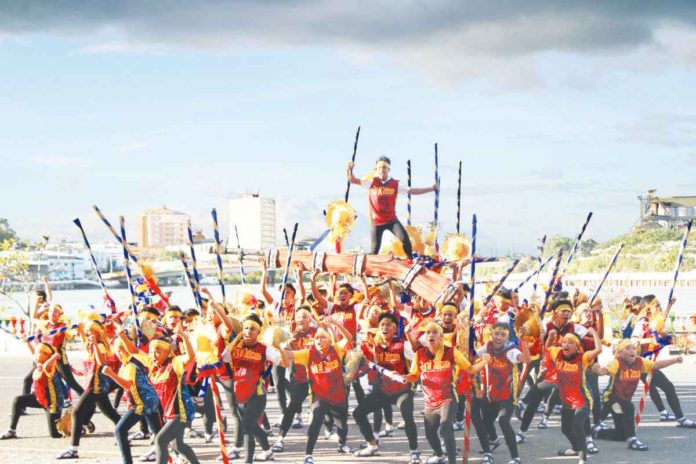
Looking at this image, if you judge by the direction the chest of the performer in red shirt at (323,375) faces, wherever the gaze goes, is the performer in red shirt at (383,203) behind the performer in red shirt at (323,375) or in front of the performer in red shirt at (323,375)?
behind

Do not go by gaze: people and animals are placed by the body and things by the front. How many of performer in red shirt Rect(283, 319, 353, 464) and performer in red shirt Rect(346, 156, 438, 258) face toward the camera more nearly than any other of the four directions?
2

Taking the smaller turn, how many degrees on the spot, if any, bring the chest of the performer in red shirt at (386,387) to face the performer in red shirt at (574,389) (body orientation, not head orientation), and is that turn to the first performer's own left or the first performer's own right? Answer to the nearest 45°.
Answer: approximately 90° to the first performer's own left

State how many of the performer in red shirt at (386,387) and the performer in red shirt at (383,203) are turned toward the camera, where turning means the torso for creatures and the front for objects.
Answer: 2

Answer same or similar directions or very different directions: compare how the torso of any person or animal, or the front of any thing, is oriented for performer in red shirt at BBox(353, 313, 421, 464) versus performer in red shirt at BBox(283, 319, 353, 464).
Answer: same or similar directions

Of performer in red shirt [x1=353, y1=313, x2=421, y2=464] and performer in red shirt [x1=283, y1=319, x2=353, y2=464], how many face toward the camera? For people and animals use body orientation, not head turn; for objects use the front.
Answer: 2

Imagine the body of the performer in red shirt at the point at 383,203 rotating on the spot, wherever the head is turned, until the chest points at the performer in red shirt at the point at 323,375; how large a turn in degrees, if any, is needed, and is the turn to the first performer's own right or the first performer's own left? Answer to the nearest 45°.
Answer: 0° — they already face them

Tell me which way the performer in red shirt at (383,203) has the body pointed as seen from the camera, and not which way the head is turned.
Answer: toward the camera

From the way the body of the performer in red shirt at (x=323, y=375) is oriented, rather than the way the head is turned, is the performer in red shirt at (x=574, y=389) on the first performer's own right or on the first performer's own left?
on the first performer's own left

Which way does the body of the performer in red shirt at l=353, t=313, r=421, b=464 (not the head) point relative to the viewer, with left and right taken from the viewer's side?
facing the viewer

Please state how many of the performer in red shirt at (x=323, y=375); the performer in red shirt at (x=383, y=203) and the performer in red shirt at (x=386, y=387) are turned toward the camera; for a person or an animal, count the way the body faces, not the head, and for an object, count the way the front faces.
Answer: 3

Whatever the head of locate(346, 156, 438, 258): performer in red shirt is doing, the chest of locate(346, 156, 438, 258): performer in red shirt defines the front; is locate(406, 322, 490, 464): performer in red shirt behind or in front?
in front

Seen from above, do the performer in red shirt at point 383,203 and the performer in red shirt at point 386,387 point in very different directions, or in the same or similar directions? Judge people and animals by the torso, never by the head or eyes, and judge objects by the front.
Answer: same or similar directions

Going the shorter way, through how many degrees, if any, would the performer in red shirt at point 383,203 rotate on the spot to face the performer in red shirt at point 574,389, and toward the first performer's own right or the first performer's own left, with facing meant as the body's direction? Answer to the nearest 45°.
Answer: approximately 45° to the first performer's own left

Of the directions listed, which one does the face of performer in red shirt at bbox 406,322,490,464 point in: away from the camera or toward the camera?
toward the camera
